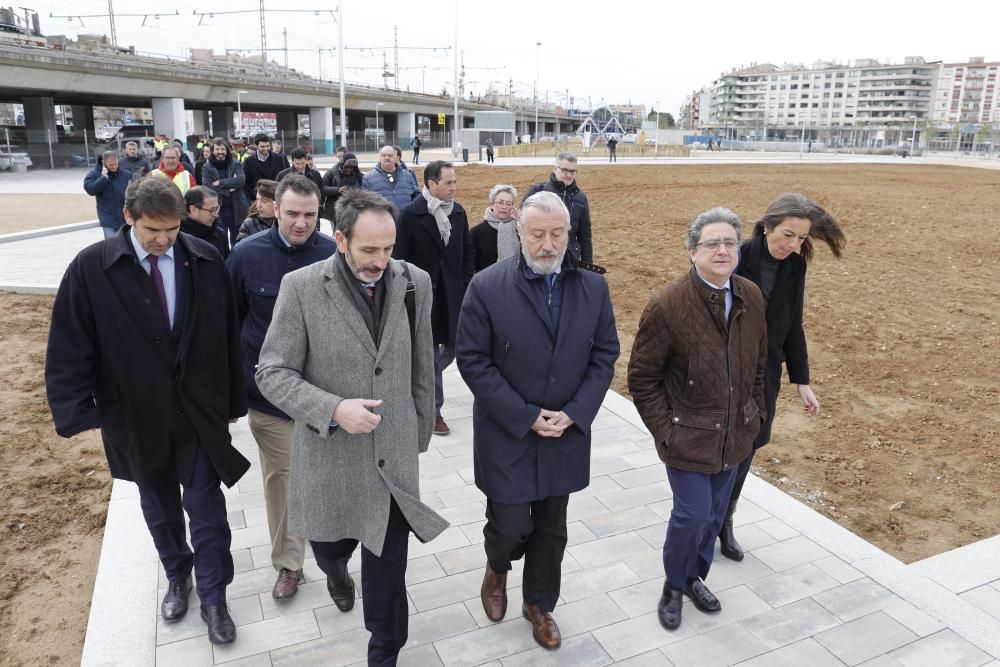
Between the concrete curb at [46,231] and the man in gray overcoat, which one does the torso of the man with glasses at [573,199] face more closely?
the man in gray overcoat

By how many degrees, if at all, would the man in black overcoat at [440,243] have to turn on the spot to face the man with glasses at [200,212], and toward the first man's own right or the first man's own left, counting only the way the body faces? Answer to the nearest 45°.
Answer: approximately 135° to the first man's own right

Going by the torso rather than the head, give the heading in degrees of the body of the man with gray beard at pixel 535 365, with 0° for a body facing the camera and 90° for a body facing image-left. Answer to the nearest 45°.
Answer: approximately 0°

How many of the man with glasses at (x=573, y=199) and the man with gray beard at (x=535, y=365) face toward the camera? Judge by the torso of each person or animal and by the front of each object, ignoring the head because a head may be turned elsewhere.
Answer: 2

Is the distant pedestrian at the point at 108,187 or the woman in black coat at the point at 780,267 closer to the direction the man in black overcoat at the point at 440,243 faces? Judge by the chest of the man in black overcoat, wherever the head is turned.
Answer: the woman in black coat

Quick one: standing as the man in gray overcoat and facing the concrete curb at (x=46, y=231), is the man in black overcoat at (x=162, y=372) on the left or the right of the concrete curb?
left

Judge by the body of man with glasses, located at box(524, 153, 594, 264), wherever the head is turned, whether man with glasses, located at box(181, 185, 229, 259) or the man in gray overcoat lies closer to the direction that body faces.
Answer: the man in gray overcoat

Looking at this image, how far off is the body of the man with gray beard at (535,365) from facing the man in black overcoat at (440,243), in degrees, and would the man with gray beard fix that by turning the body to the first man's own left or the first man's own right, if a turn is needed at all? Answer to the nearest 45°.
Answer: approximately 180°

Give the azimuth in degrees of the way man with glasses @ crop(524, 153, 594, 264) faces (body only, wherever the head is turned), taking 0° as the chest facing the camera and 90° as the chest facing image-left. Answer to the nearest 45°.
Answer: approximately 0°

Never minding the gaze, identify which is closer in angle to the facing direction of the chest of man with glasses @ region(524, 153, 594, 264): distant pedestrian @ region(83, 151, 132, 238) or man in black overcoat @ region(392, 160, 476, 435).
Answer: the man in black overcoat

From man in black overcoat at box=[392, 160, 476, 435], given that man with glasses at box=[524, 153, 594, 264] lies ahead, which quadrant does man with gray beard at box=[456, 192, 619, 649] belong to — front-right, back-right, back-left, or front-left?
back-right
